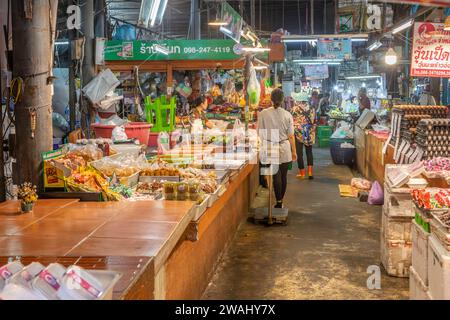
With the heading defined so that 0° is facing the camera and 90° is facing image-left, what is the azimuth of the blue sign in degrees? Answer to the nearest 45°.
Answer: approximately 0°

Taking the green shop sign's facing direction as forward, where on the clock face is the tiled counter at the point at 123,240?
The tiled counter is roughly at 12 o'clock from the green shop sign.

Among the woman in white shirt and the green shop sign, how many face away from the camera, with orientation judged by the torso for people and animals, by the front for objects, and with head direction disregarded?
1

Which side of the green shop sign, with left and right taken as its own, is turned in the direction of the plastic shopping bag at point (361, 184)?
left

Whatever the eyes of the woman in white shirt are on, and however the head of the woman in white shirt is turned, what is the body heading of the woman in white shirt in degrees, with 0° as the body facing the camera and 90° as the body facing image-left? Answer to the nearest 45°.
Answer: approximately 180°

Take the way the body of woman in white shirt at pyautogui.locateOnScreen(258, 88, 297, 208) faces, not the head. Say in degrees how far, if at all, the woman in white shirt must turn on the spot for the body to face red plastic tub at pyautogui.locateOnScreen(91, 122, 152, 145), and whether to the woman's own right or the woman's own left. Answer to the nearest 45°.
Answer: approximately 90° to the woman's own left

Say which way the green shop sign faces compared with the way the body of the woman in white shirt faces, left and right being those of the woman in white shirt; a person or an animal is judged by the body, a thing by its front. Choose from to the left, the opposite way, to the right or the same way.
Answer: the opposite way

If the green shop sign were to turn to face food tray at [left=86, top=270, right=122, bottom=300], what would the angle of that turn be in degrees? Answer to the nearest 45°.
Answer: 0° — it already faces it
